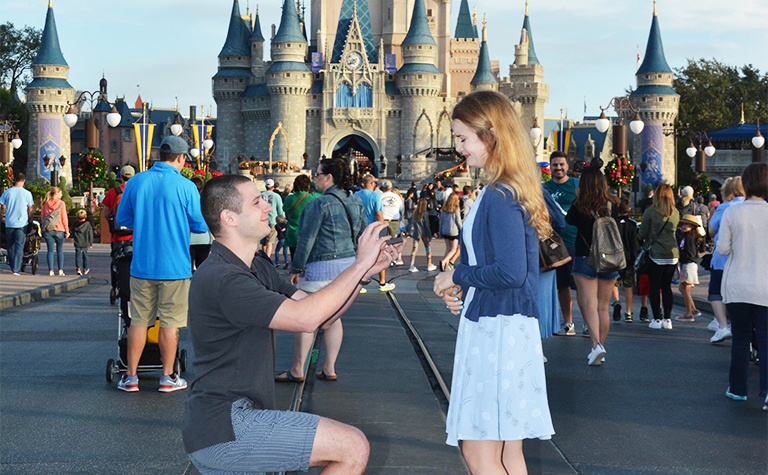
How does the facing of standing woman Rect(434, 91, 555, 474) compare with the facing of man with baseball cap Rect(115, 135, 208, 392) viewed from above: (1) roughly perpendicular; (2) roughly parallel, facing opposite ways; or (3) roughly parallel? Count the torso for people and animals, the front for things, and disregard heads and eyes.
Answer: roughly perpendicular

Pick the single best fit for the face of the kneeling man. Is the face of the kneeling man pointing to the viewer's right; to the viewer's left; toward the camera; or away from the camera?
to the viewer's right

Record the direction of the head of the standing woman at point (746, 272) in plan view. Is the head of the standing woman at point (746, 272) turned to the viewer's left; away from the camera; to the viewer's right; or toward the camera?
away from the camera

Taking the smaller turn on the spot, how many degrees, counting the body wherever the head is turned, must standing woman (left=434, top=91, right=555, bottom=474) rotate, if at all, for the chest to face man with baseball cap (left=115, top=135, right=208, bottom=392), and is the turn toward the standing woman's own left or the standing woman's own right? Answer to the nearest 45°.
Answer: approximately 45° to the standing woman's own right

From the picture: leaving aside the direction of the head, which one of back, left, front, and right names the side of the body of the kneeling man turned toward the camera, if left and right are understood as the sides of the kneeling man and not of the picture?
right

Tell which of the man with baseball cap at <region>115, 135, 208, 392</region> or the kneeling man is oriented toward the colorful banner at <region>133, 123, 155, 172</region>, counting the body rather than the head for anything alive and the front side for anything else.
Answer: the man with baseball cap

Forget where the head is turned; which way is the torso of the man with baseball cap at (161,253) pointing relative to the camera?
away from the camera

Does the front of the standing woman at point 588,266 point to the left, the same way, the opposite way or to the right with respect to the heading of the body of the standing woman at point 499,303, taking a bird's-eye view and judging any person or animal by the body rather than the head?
to the right

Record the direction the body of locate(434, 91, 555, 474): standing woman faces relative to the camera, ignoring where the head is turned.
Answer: to the viewer's left

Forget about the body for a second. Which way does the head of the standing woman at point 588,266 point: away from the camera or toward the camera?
away from the camera

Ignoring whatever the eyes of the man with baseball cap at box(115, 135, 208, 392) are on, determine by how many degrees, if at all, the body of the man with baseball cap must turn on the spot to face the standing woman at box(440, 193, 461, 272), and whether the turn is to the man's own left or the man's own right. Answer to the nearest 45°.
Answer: approximately 45° to the man's own right

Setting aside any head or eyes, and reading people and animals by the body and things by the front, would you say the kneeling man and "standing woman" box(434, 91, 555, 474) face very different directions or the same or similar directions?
very different directions

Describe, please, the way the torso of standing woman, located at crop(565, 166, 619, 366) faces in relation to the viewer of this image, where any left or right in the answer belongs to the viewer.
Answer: facing away from the viewer
